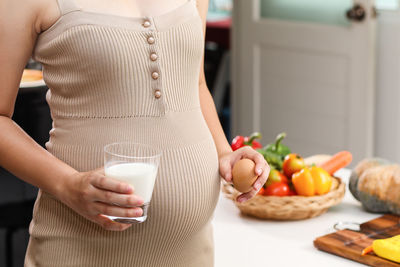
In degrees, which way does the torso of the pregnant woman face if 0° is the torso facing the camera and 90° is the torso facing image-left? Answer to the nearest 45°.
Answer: approximately 315°

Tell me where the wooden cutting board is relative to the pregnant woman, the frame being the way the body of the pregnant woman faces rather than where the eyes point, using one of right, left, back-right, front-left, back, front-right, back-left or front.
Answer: left

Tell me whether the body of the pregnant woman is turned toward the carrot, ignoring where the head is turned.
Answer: no

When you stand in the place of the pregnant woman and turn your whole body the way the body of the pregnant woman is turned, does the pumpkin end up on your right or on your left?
on your left

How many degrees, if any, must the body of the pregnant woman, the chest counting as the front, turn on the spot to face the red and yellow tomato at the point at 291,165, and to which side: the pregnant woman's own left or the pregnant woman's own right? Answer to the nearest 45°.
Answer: approximately 90° to the pregnant woman's own left

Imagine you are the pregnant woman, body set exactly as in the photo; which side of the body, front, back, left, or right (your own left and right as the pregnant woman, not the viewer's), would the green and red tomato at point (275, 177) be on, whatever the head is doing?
left

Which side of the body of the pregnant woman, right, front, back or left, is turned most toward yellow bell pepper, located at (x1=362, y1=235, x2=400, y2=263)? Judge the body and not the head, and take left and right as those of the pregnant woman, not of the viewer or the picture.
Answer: left

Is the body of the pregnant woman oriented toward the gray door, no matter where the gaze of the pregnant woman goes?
no

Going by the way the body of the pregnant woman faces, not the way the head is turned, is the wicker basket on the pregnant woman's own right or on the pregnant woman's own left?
on the pregnant woman's own left

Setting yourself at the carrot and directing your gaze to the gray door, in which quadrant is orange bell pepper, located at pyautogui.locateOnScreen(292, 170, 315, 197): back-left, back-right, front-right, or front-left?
back-left

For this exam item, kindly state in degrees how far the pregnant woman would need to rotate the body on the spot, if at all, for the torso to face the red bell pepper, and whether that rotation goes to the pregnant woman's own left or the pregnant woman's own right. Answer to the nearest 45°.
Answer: approximately 90° to the pregnant woman's own left

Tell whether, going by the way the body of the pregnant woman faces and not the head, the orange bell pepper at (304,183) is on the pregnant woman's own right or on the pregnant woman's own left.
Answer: on the pregnant woman's own left

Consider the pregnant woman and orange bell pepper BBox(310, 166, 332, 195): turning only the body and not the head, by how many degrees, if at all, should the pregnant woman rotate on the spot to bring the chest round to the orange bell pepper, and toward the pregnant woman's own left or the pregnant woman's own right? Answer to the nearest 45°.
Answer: approximately 90° to the pregnant woman's own left

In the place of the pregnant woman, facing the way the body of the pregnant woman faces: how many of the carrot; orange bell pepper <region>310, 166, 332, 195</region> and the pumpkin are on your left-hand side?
3

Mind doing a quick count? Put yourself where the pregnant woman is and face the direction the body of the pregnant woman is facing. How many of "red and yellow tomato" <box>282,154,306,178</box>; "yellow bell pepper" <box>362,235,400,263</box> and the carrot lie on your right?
0
